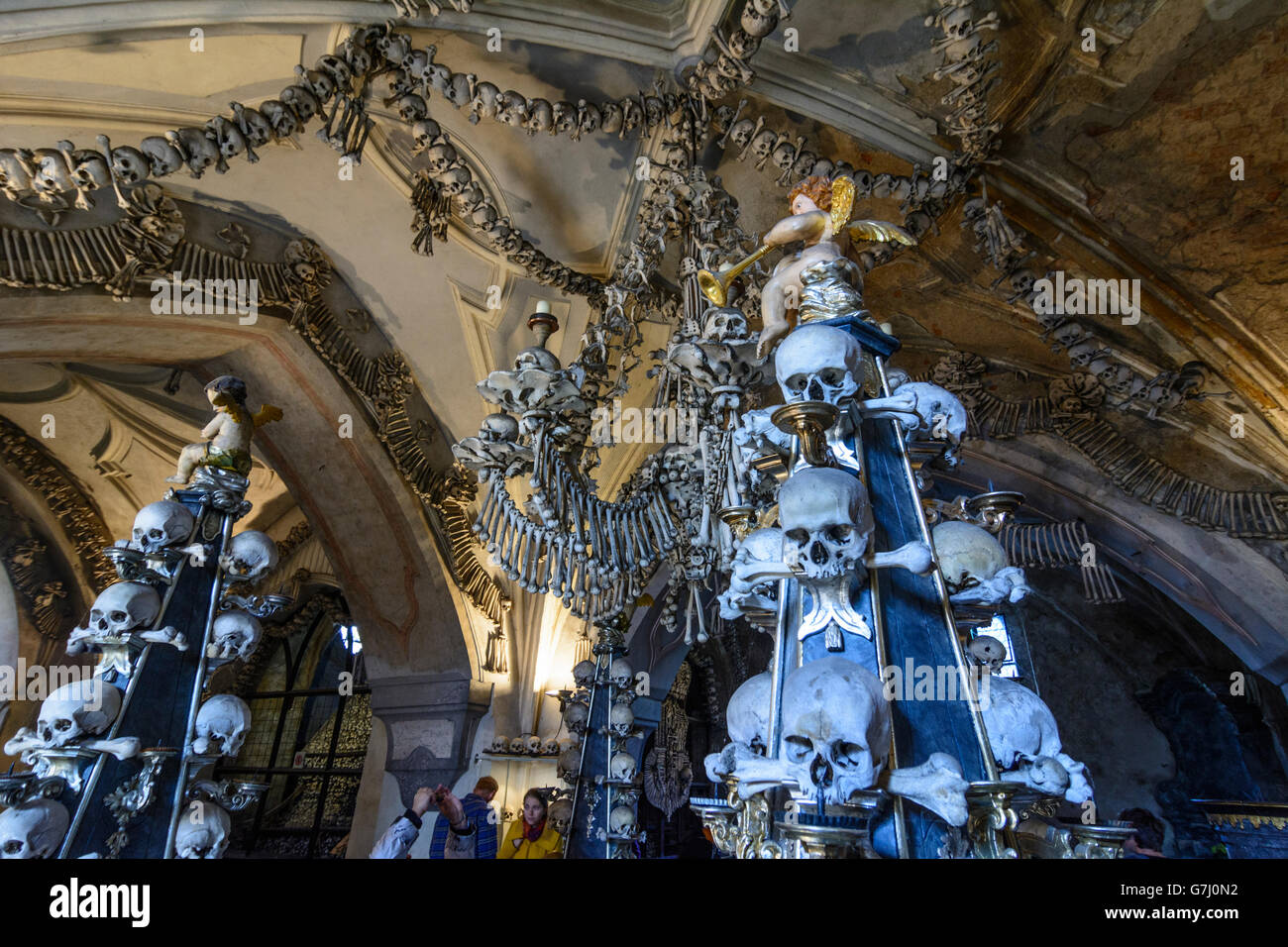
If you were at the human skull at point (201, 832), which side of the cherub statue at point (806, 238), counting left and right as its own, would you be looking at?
front

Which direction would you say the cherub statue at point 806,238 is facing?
to the viewer's left

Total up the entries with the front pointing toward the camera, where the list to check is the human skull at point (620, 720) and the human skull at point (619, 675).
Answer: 2
